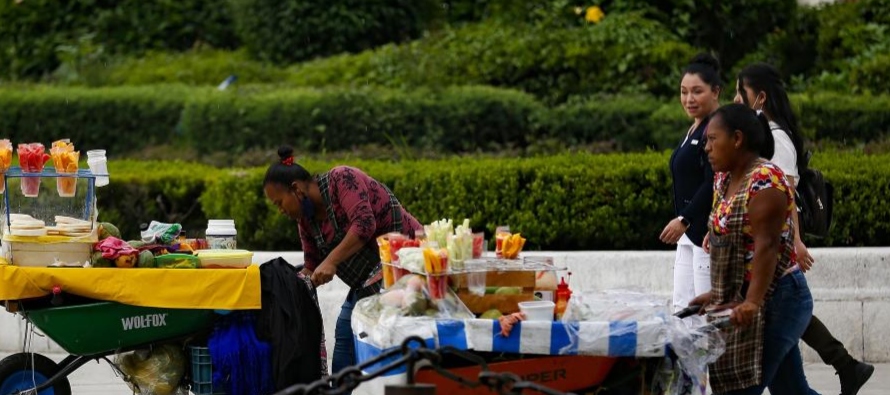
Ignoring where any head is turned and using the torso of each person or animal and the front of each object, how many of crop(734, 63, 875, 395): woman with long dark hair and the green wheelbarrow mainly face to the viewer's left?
2

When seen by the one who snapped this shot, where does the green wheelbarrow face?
facing to the left of the viewer

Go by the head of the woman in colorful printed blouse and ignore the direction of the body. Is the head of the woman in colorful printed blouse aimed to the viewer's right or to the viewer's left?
to the viewer's left

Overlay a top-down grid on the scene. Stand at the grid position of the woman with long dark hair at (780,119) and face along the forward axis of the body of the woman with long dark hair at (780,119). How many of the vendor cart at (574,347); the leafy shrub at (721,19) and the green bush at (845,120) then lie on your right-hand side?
2

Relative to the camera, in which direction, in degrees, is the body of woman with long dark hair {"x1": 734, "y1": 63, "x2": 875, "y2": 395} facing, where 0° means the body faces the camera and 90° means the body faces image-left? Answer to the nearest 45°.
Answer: approximately 90°

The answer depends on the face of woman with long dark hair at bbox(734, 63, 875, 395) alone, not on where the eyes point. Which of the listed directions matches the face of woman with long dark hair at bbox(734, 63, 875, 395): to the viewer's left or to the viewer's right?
to the viewer's left

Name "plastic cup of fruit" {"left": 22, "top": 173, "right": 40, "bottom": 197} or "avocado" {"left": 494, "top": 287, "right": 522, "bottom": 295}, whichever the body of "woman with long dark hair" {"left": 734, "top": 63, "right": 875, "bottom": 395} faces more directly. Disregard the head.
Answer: the plastic cup of fruit
